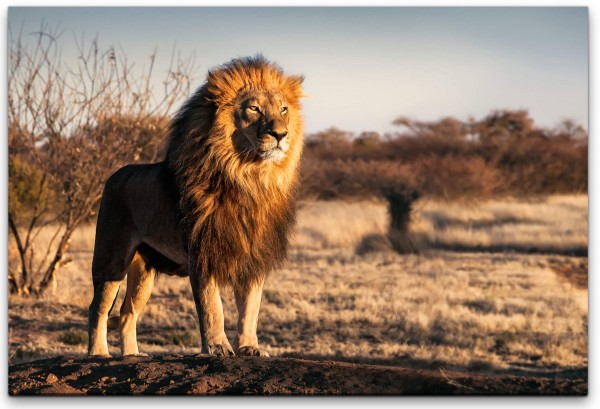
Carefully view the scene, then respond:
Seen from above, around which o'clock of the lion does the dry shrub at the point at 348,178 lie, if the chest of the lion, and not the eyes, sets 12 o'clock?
The dry shrub is roughly at 8 o'clock from the lion.

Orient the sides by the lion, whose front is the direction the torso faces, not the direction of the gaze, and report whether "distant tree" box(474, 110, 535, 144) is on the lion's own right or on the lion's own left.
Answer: on the lion's own left

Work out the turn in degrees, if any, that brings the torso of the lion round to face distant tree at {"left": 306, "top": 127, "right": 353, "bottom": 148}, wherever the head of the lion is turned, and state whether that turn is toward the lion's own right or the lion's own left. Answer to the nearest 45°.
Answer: approximately 135° to the lion's own left

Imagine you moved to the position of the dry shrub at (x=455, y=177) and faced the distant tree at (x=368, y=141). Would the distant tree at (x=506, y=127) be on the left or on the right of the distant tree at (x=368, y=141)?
right

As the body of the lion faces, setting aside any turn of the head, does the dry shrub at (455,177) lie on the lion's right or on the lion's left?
on the lion's left

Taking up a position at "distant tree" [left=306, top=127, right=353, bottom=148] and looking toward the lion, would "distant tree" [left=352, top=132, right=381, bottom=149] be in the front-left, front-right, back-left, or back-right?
back-left

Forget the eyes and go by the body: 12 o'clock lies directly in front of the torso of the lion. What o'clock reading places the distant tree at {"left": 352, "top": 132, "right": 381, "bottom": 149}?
The distant tree is roughly at 8 o'clock from the lion.

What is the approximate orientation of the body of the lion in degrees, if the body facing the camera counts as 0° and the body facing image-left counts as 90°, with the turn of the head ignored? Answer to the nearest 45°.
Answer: approximately 315°

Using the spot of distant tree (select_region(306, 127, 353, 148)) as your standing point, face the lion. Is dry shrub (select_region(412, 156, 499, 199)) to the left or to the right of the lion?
left
